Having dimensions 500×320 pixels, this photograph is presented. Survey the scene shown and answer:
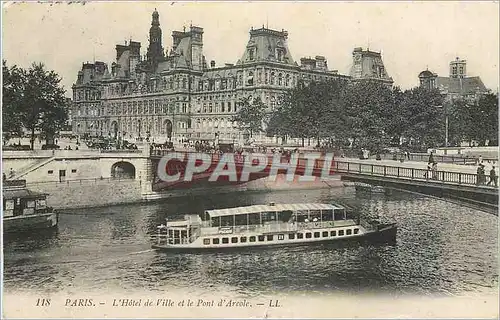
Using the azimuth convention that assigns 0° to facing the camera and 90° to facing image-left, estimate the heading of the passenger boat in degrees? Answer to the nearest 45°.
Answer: approximately 270°

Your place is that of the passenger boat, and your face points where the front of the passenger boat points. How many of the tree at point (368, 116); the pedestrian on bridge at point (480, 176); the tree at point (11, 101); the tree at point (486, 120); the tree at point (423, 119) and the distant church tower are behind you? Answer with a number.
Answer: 1

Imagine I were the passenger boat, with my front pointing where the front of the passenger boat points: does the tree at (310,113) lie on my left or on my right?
on my left

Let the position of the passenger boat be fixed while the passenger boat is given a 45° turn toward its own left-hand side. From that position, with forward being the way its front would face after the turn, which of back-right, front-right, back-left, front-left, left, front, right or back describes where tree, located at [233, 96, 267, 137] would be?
front-left
